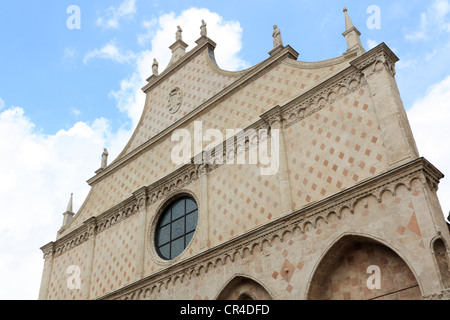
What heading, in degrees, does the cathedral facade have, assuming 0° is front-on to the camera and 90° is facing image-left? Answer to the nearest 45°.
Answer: approximately 45°
